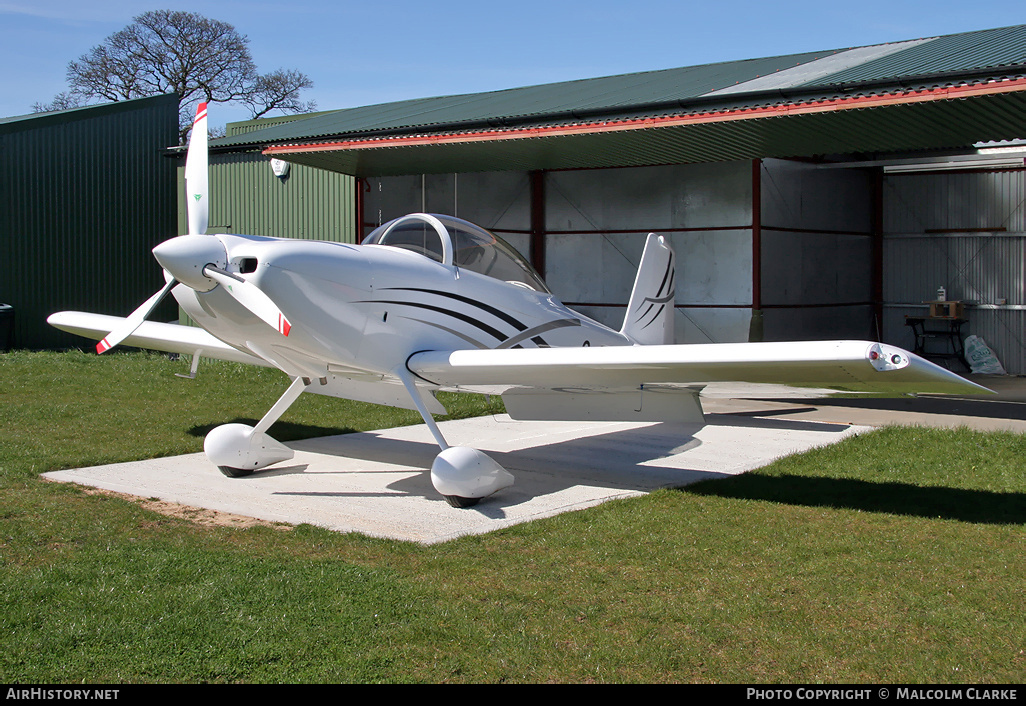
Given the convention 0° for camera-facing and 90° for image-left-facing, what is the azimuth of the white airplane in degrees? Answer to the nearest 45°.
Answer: approximately 45°

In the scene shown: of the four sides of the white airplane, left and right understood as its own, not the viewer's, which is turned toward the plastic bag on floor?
back
